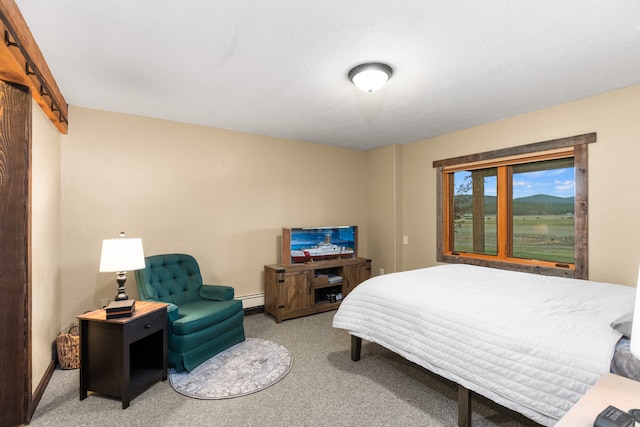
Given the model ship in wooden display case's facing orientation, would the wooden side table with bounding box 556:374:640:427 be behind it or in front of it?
in front

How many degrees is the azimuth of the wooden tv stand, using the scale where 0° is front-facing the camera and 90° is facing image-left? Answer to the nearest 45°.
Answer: approximately 315°

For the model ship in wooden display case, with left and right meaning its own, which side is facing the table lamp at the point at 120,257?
right

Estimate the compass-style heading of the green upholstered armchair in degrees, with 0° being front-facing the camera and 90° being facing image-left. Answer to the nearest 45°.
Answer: approximately 315°

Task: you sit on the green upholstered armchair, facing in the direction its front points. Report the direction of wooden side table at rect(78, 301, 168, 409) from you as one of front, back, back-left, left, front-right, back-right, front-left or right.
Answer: right

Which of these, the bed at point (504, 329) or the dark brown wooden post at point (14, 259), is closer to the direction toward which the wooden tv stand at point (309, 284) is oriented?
the bed

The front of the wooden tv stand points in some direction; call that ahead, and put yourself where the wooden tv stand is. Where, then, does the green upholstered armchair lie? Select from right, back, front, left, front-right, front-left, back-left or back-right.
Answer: right

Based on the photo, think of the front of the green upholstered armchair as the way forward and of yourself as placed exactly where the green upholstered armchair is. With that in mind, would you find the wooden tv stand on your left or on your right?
on your left

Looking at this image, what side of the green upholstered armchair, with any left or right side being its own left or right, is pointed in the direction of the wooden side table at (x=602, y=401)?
front

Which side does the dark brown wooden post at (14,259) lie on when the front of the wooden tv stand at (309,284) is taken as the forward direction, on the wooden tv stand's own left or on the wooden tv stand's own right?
on the wooden tv stand's own right

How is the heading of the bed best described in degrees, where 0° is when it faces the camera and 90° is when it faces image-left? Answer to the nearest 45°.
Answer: approximately 135°
